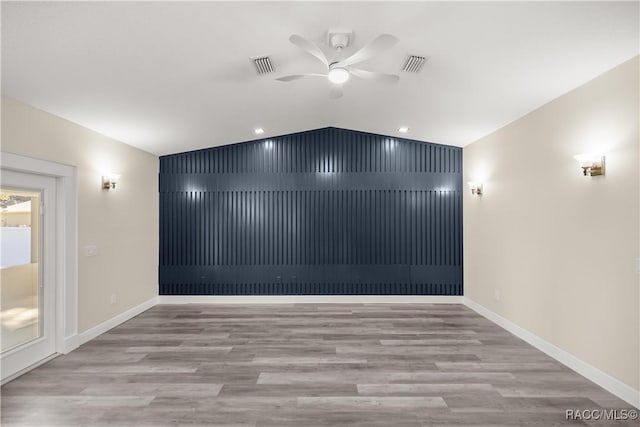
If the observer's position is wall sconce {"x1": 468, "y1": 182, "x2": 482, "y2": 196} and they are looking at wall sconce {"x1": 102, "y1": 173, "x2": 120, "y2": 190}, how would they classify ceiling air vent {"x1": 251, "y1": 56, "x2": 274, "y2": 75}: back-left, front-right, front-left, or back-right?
front-left

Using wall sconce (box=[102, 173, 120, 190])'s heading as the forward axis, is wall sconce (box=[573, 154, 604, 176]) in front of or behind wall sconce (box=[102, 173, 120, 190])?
in front

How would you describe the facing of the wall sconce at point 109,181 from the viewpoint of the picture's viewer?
facing the viewer and to the right of the viewer

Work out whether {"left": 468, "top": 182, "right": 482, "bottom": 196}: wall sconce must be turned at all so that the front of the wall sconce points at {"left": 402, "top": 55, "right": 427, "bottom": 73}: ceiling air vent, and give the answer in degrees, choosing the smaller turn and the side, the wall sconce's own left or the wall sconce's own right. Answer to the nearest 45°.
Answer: approximately 45° to the wall sconce's own left

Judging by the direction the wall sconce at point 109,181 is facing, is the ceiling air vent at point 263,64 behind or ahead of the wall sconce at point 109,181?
ahead

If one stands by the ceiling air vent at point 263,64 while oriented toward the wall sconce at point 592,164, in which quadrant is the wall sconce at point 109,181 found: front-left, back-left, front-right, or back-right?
back-left

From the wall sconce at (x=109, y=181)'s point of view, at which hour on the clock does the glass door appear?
The glass door is roughly at 3 o'clock from the wall sconce.

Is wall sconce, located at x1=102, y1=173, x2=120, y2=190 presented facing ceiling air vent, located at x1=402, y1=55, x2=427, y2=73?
yes

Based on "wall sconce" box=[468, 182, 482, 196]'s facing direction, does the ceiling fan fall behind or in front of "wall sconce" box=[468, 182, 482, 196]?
in front

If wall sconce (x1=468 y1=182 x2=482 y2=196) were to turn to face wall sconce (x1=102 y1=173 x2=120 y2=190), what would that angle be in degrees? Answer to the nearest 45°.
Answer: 0° — it already faces it

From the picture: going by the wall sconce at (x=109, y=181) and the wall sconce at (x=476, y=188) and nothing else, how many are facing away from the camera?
0

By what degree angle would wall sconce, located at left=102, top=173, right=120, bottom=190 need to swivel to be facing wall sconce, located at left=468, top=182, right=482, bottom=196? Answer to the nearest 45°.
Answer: approximately 45° to its left

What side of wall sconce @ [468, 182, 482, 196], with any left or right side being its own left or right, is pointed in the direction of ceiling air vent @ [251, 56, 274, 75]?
front

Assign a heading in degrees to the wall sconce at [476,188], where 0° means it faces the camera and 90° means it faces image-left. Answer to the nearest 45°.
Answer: approximately 45°
